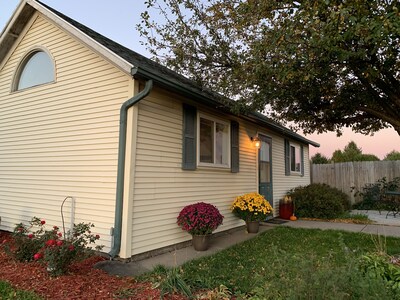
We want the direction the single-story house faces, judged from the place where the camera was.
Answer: facing the viewer and to the right of the viewer

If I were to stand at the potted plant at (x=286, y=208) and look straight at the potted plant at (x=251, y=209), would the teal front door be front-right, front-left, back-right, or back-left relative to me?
front-right

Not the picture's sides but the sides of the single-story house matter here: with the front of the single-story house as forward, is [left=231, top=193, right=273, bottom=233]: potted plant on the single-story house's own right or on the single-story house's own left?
on the single-story house's own left

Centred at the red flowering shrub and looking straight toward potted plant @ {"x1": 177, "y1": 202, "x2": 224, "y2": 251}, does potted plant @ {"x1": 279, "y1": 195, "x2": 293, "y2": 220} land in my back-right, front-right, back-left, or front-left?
front-left
